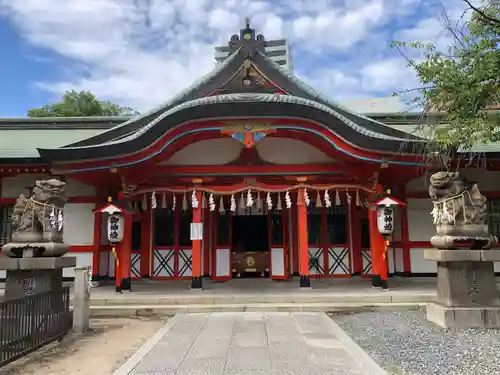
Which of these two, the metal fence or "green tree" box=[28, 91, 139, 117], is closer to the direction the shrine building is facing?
the metal fence

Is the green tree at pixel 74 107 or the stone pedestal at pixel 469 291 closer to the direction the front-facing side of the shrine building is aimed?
the stone pedestal

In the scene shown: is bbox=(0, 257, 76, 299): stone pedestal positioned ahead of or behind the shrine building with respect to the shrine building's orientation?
ahead

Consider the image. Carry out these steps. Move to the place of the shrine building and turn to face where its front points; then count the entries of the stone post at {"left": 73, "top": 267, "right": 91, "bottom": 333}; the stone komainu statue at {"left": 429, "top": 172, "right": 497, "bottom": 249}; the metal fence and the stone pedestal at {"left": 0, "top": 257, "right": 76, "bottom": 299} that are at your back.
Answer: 0

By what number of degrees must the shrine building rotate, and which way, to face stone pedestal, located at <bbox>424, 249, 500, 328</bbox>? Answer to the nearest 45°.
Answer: approximately 45° to its left

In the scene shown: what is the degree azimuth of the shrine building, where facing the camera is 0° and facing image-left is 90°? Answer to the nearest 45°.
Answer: approximately 0°

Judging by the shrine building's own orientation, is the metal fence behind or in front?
in front

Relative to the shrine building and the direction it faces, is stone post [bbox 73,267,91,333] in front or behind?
in front

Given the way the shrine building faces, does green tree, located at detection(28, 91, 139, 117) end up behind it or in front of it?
behind

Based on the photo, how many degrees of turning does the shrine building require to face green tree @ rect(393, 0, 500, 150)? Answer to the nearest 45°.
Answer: approximately 45° to its left
